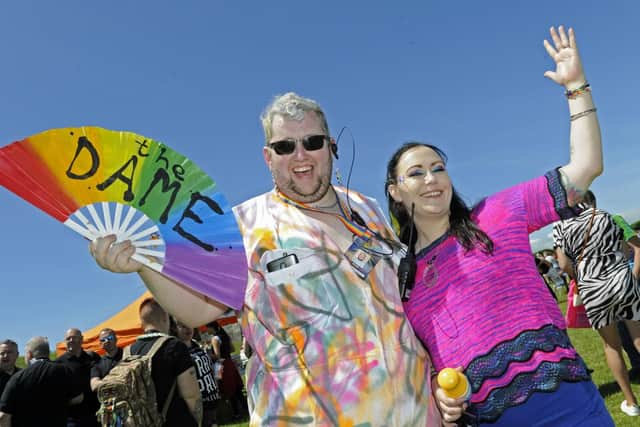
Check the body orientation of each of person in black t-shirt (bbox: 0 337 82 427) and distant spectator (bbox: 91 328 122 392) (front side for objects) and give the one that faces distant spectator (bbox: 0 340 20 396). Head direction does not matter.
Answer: the person in black t-shirt

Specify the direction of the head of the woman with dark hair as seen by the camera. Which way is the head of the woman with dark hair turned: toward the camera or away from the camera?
toward the camera

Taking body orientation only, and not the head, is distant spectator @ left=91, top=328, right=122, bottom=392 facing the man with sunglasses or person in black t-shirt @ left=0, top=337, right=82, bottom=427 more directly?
the man with sunglasses

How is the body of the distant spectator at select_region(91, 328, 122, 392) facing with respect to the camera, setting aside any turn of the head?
toward the camera

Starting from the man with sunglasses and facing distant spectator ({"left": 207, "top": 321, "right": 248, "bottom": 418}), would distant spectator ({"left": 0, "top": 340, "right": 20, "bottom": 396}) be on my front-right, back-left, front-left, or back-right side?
front-left

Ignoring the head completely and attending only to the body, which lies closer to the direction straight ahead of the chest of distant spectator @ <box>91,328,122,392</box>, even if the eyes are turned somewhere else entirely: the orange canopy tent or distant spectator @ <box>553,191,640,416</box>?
the distant spectator

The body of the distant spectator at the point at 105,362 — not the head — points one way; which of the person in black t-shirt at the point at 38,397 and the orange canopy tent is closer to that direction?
the person in black t-shirt

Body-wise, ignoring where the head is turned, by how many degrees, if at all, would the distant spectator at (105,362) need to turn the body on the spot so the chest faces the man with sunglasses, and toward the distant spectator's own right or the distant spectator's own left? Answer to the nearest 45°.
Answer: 0° — they already face them
